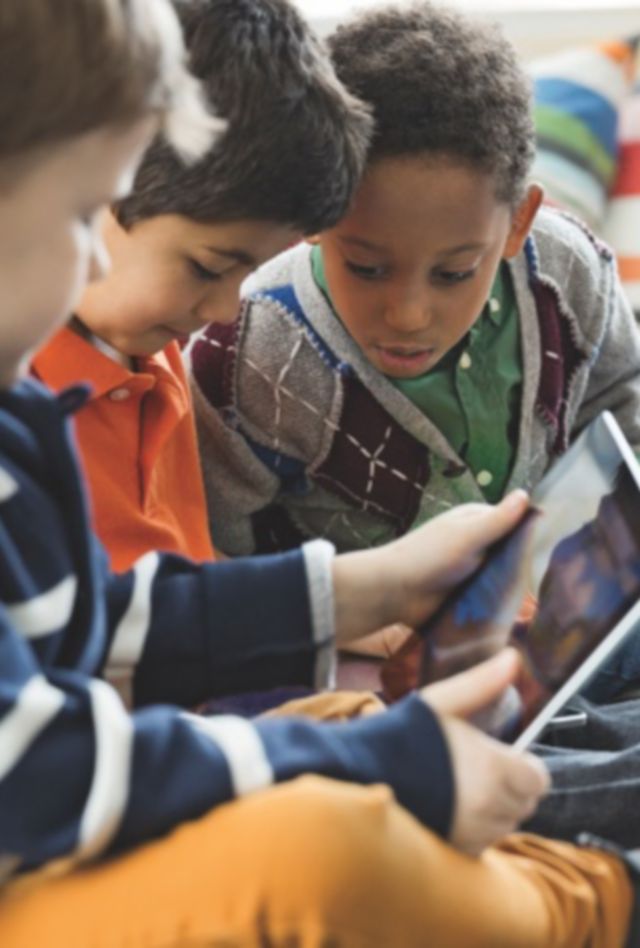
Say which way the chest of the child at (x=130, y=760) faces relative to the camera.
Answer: to the viewer's right

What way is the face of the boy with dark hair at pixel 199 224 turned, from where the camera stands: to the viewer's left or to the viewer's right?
to the viewer's right

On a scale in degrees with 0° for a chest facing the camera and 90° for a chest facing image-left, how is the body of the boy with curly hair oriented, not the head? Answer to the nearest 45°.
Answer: approximately 0°

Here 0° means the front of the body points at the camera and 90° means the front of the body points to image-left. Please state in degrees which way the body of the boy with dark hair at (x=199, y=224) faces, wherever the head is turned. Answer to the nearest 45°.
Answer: approximately 315°
